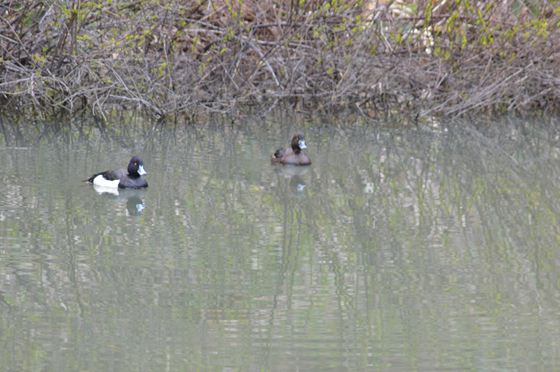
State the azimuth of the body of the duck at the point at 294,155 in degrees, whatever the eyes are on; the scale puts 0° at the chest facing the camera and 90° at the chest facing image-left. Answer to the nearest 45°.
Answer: approximately 315°

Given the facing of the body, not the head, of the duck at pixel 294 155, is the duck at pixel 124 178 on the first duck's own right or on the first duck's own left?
on the first duck's own right
